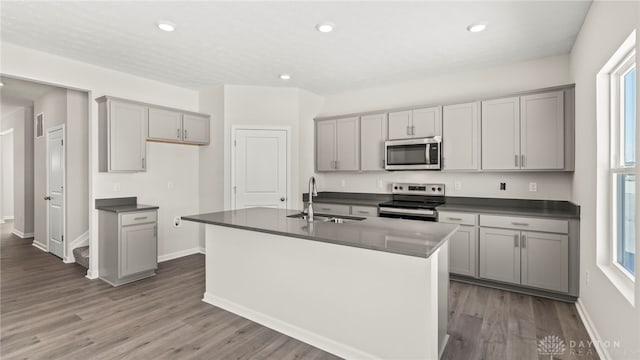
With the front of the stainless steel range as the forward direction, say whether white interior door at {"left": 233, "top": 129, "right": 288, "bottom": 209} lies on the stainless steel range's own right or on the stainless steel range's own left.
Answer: on the stainless steel range's own right

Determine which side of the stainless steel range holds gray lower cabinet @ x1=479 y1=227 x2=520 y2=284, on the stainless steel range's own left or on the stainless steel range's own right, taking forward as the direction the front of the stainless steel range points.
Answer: on the stainless steel range's own left

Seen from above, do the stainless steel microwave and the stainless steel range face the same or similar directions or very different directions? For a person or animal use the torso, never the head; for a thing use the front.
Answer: same or similar directions

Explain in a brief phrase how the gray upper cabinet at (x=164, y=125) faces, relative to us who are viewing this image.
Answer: facing the viewer and to the right of the viewer

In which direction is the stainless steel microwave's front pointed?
toward the camera

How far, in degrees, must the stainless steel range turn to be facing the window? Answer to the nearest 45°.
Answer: approximately 45° to its left

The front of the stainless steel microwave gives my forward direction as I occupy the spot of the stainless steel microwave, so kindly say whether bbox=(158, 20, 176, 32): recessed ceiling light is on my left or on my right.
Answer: on my right
